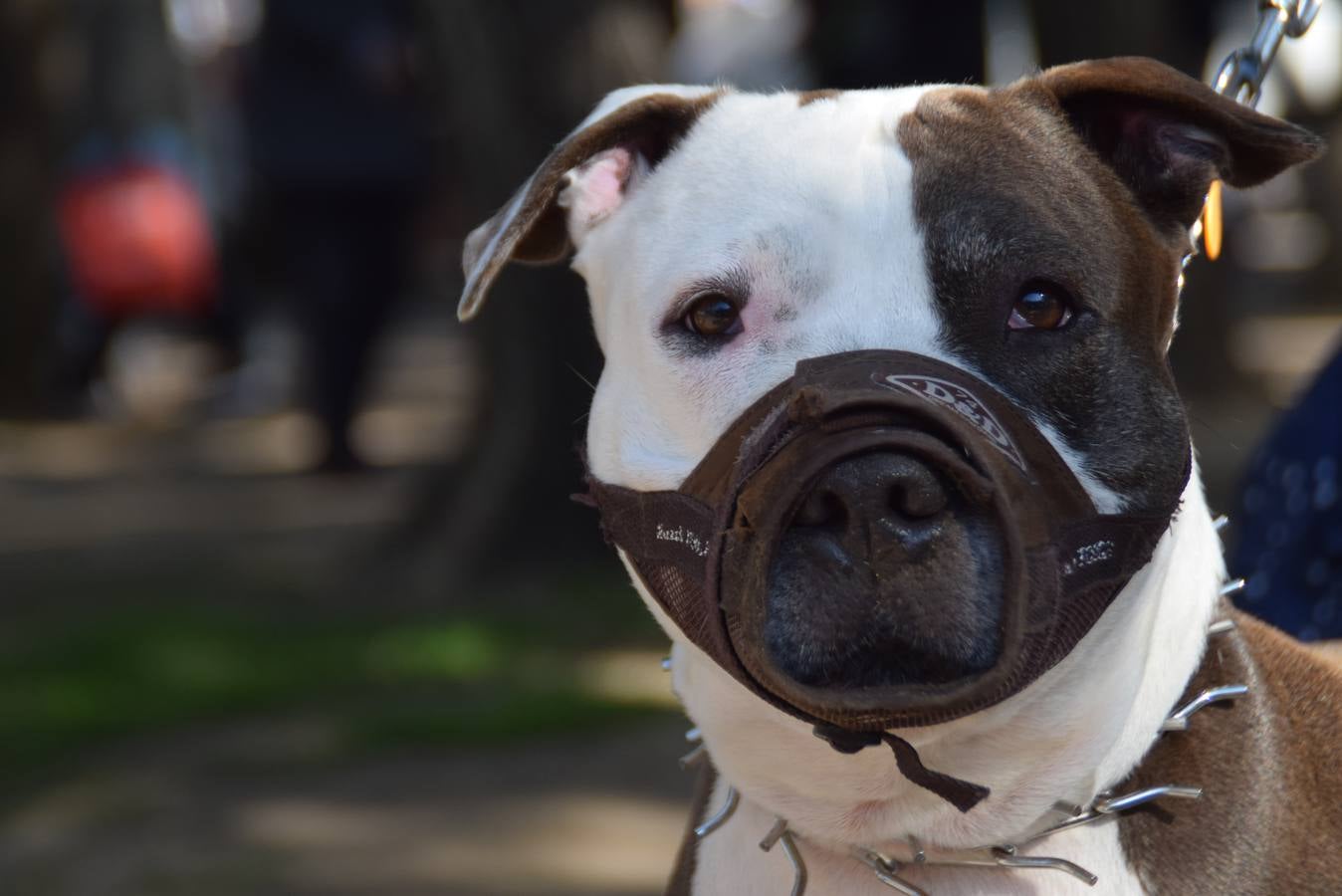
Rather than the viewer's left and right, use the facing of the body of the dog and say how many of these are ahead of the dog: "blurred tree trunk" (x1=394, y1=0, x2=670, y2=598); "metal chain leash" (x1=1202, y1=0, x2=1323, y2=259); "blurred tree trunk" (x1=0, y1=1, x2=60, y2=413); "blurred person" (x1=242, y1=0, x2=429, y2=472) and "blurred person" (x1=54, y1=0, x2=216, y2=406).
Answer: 0

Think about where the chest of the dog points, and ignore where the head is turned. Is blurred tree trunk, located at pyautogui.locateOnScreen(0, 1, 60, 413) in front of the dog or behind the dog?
behind

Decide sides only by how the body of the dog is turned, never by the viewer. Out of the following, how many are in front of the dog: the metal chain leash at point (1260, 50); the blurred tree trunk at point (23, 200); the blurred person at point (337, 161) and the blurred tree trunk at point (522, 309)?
0

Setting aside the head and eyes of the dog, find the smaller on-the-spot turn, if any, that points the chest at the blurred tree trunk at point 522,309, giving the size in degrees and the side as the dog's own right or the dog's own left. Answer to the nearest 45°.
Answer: approximately 180°

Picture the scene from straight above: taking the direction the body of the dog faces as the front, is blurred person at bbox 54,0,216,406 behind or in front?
behind

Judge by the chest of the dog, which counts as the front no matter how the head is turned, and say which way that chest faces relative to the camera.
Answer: toward the camera

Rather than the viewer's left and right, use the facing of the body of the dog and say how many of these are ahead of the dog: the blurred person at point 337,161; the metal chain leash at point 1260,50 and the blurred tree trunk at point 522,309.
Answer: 0

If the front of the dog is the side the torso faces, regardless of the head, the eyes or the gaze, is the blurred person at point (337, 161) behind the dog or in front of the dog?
behind
